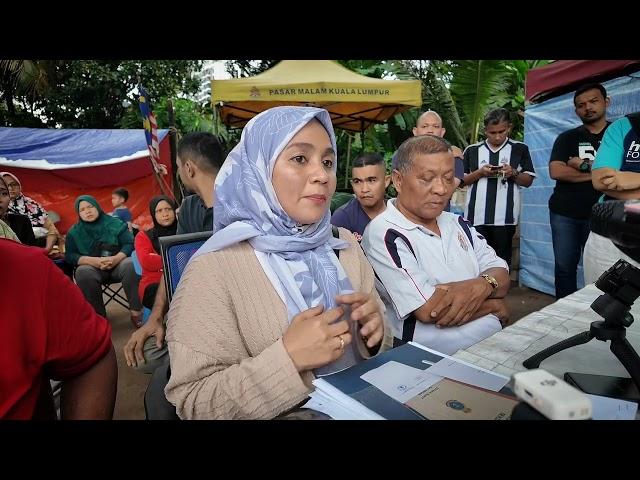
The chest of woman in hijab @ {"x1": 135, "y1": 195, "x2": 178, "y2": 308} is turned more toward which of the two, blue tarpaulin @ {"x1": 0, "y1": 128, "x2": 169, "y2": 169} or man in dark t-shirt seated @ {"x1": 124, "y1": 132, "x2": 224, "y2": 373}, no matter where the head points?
the man in dark t-shirt seated

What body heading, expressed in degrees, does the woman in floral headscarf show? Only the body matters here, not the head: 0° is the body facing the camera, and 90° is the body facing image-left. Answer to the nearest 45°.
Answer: approximately 315°

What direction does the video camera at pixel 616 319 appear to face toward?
to the viewer's left

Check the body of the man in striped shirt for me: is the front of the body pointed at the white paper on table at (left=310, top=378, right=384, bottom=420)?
yes

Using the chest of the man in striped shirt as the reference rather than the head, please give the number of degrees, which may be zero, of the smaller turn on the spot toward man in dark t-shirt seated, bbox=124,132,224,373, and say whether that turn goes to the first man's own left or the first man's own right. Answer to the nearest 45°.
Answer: approximately 45° to the first man's own right

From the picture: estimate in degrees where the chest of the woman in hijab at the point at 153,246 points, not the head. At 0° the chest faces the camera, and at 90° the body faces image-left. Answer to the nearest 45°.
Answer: approximately 315°
